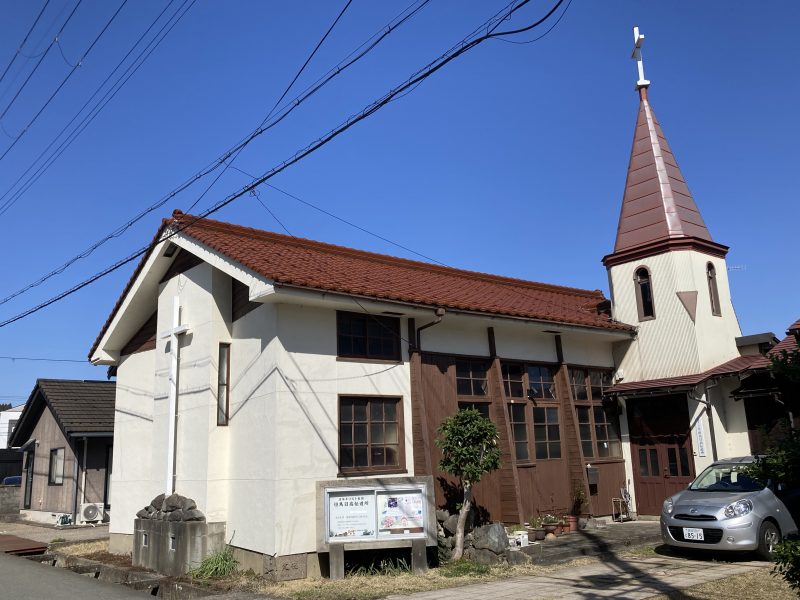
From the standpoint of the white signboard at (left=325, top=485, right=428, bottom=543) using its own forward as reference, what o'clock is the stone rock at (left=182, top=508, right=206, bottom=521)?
The stone rock is roughly at 4 o'clock from the white signboard.

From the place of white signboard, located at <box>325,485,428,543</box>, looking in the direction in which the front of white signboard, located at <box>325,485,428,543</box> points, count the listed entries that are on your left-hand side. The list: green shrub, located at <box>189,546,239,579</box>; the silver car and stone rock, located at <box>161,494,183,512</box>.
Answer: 1

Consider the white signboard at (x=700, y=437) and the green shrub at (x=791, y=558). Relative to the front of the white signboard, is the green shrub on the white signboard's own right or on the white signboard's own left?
on the white signboard's own left

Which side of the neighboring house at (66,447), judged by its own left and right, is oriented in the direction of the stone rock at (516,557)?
left

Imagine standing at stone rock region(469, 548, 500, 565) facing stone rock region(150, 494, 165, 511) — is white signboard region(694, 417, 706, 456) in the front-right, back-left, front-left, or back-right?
back-right

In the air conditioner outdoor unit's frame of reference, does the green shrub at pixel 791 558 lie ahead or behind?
ahead

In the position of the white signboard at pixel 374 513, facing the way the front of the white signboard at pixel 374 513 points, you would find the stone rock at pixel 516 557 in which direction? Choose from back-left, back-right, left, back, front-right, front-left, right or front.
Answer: left

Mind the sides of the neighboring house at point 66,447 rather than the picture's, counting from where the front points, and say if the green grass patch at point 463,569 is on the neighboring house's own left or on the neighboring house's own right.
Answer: on the neighboring house's own left

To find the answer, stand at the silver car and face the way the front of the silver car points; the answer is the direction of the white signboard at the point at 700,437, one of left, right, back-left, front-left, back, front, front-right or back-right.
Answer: back-right

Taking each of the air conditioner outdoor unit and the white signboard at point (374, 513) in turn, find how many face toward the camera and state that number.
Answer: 2

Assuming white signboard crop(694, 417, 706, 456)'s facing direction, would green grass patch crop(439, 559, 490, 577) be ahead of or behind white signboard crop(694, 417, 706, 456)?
ahead
